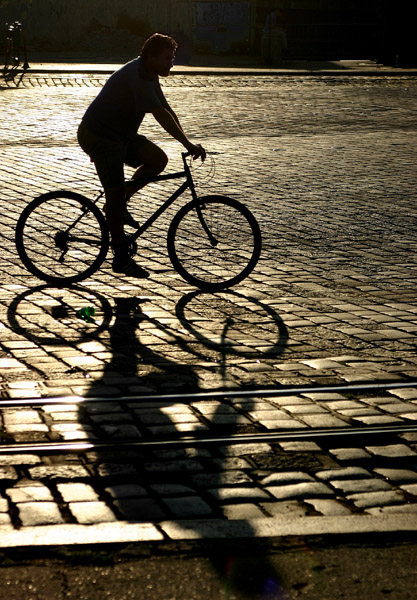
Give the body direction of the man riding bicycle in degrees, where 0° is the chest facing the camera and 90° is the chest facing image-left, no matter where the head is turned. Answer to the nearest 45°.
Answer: approximately 270°

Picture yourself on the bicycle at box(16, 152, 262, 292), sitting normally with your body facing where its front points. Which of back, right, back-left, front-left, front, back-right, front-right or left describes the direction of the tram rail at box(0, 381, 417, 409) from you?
right

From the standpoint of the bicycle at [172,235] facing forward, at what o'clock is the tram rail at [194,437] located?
The tram rail is roughly at 3 o'clock from the bicycle.

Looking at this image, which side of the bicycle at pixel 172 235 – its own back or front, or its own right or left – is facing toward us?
right

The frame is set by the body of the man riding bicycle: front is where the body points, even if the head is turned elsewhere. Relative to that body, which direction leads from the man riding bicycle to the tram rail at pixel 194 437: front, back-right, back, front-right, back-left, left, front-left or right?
right

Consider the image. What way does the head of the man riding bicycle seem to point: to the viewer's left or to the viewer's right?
to the viewer's right

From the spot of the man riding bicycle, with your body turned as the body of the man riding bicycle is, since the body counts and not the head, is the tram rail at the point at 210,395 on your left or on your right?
on your right
